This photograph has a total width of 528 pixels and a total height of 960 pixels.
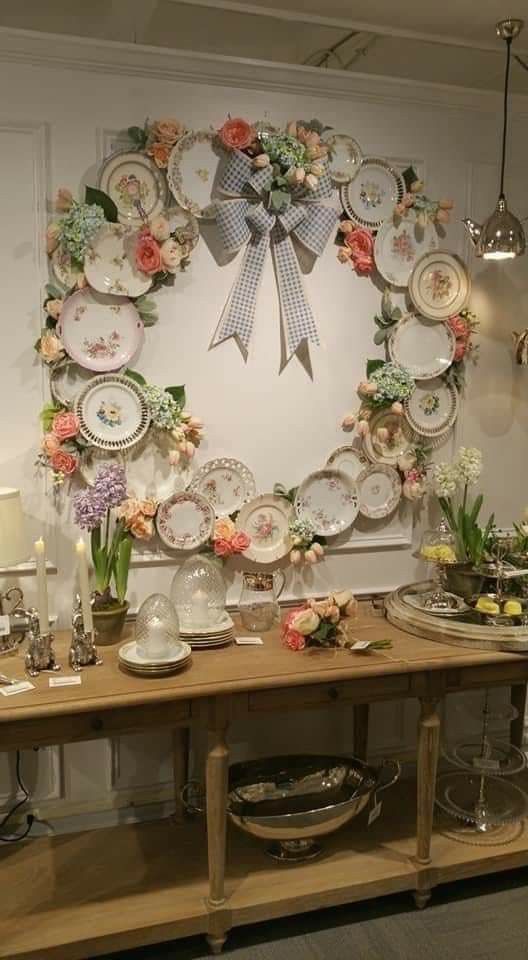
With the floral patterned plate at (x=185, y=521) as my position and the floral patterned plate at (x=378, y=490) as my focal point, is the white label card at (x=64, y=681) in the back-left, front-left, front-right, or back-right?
back-right

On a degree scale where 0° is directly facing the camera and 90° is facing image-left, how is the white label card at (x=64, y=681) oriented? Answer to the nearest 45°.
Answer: approximately 0°

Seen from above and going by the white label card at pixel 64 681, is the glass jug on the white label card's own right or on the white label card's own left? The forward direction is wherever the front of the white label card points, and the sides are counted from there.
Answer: on the white label card's own left
